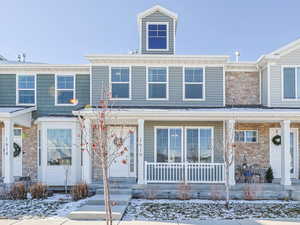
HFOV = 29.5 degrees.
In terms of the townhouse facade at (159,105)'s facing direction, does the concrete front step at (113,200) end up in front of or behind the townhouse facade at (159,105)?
in front

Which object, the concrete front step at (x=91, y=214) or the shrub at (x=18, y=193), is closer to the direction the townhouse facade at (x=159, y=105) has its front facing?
the concrete front step

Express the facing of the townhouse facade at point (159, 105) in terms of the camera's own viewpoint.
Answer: facing the viewer

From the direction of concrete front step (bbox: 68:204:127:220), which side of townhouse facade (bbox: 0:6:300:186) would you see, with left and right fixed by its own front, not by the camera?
front

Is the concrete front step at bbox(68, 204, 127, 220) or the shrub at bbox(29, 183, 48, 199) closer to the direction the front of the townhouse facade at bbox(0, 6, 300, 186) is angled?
the concrete front step

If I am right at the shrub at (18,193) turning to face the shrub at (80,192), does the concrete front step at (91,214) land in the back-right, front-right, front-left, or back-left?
front-right

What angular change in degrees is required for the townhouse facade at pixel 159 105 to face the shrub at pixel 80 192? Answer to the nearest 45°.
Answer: approximately 45° to its right

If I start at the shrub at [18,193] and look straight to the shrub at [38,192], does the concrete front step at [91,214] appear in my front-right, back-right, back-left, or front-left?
front-right

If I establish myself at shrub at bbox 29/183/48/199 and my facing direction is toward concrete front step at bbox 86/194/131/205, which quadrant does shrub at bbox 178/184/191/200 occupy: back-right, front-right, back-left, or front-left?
front-left

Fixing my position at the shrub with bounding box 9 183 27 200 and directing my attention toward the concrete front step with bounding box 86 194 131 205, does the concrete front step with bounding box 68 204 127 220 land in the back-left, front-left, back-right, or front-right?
front-right

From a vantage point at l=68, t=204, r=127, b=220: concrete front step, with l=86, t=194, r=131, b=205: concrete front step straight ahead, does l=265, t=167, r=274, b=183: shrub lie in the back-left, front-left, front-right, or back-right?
front-right

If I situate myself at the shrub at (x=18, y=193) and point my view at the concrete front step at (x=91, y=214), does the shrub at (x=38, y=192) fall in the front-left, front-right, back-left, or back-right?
front-left

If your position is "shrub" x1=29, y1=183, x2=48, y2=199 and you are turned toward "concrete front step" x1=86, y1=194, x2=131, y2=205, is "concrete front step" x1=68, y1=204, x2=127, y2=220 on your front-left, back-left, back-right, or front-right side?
front-right

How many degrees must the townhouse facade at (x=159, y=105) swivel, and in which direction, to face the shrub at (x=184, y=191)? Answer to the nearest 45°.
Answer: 0° — it already faces it

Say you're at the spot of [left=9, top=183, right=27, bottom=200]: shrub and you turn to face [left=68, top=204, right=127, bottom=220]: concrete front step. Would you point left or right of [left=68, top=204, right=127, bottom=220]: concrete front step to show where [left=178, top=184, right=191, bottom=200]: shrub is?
left
